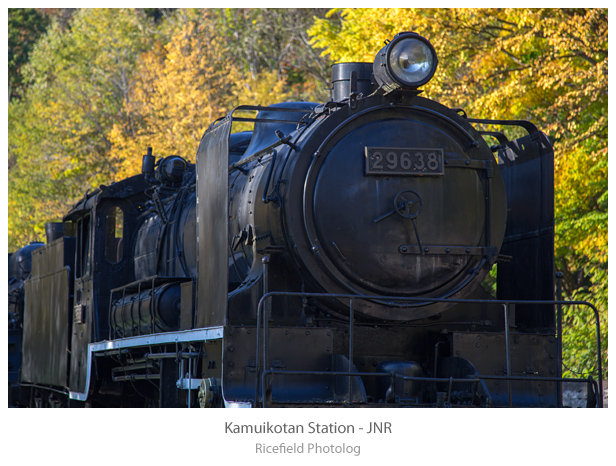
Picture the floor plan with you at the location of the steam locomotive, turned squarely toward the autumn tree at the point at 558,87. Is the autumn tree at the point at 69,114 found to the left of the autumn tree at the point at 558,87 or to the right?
left

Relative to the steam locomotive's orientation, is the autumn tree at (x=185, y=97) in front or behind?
behind

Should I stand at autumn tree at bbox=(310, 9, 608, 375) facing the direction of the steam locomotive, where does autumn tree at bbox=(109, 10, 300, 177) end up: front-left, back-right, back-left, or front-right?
back-right

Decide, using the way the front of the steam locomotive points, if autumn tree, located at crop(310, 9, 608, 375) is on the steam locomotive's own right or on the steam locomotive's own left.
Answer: on the steam locomotive's own left

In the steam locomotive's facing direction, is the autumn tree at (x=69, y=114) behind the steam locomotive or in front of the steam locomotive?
behind

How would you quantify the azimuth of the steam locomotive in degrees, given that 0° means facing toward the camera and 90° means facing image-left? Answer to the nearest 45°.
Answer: approximately 315°
